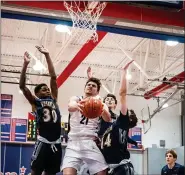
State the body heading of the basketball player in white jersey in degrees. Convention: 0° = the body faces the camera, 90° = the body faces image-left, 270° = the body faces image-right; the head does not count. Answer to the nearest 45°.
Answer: approximately 0°

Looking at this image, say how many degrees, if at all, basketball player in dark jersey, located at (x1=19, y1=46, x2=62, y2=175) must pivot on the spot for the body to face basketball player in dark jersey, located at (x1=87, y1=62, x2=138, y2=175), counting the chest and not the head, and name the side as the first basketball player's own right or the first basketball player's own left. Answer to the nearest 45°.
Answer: approximately 45° to the first basketball player's own left

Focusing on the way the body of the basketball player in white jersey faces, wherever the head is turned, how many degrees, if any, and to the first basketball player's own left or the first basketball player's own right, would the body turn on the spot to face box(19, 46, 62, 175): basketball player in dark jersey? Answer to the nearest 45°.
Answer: approximately 135° to the first basketball player's own right

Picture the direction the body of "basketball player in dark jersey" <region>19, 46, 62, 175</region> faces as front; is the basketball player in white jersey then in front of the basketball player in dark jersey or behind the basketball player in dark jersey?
in front

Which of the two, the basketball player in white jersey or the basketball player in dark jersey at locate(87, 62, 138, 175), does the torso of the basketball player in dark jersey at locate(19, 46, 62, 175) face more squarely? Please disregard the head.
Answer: the basketball player in white jersey

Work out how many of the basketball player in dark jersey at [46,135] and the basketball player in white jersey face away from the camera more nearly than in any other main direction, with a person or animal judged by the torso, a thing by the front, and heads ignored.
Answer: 0
